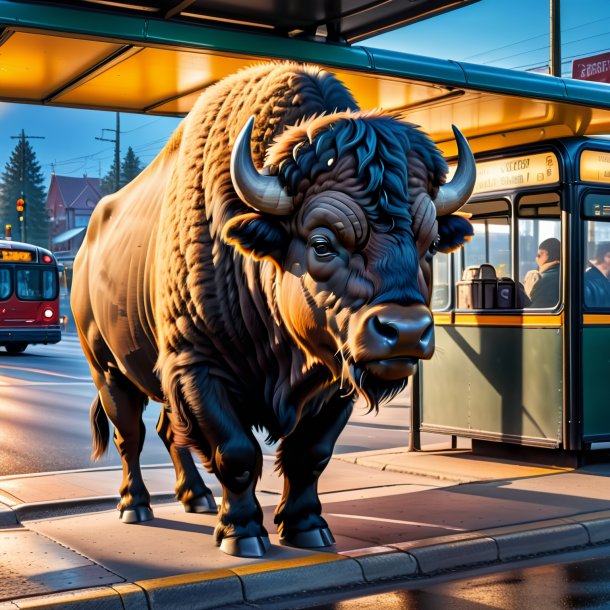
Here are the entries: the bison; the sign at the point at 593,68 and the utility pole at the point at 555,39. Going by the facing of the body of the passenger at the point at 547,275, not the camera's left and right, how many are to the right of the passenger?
2

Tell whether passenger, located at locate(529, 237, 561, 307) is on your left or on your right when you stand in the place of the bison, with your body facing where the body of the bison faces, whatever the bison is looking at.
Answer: on your left

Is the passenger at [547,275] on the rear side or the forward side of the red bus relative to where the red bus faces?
on the forward side

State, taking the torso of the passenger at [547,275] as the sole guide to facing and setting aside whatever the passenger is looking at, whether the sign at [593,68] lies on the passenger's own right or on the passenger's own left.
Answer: on the passenger's own right

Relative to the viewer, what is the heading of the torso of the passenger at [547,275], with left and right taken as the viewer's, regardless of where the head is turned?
facing to the left of the viewer

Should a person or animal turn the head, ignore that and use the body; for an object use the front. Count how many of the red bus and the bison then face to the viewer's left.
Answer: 0

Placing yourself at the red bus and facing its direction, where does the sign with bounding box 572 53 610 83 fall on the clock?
The sign is roughly at 10 o'clock from the red bus.

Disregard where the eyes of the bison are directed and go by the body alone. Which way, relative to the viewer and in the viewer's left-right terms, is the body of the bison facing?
facing the viewer and to the right of the viewer
